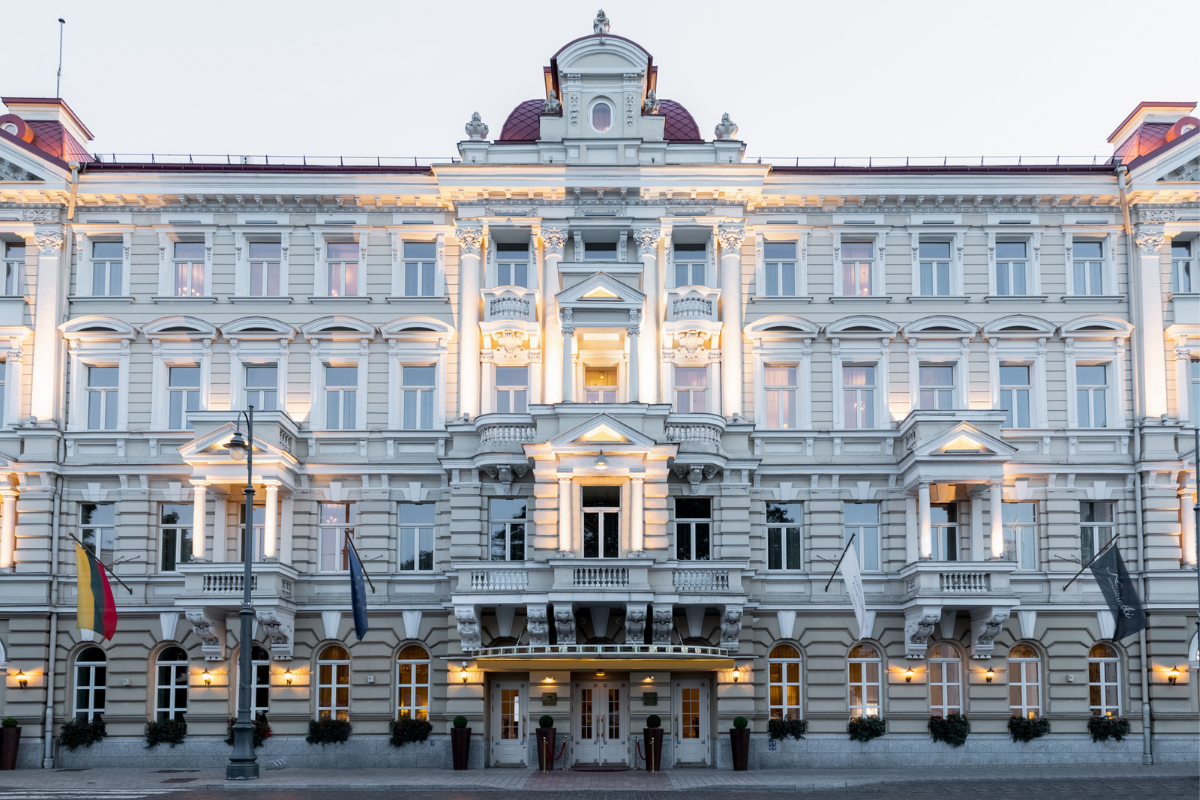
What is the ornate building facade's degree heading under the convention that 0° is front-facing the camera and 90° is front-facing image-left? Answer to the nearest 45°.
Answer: approximately 0°
